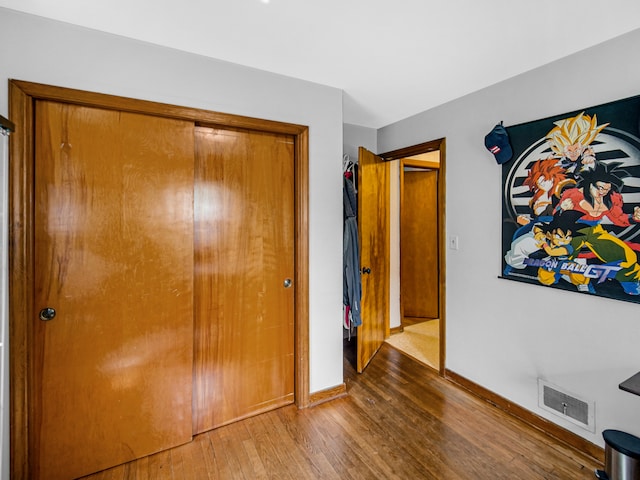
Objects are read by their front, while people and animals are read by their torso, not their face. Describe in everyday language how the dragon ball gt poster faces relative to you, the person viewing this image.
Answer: facing the viewer and to the left of the viewer

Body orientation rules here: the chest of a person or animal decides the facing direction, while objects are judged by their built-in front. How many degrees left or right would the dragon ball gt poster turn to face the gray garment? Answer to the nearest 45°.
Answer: approximately 45° to its right

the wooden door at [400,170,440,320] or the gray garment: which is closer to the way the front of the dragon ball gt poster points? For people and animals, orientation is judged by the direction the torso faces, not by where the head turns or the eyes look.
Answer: the gray garment

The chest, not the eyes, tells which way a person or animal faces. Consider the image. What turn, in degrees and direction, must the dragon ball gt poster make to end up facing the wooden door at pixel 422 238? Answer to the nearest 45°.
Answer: approximately 90° to its right

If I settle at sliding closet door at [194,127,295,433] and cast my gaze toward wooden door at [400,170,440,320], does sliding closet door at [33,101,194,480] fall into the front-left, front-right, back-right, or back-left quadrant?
back-left

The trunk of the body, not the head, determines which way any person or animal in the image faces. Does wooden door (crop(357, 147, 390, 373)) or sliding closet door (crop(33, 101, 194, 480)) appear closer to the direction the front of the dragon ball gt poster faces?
the sliding closet door

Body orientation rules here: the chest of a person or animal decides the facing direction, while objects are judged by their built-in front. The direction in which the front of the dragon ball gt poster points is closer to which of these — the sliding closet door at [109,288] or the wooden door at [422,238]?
the sliding closet door

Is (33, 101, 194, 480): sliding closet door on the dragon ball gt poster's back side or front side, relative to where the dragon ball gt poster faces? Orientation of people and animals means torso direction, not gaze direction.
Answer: on the front side

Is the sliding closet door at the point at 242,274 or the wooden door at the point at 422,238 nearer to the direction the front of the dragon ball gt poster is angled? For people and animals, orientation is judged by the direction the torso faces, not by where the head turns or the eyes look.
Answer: the sliding closet door

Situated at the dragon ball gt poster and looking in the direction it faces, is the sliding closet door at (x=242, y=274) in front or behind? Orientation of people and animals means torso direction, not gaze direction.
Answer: in front

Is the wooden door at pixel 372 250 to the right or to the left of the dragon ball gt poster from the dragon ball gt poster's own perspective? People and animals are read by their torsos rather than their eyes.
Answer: on its right
